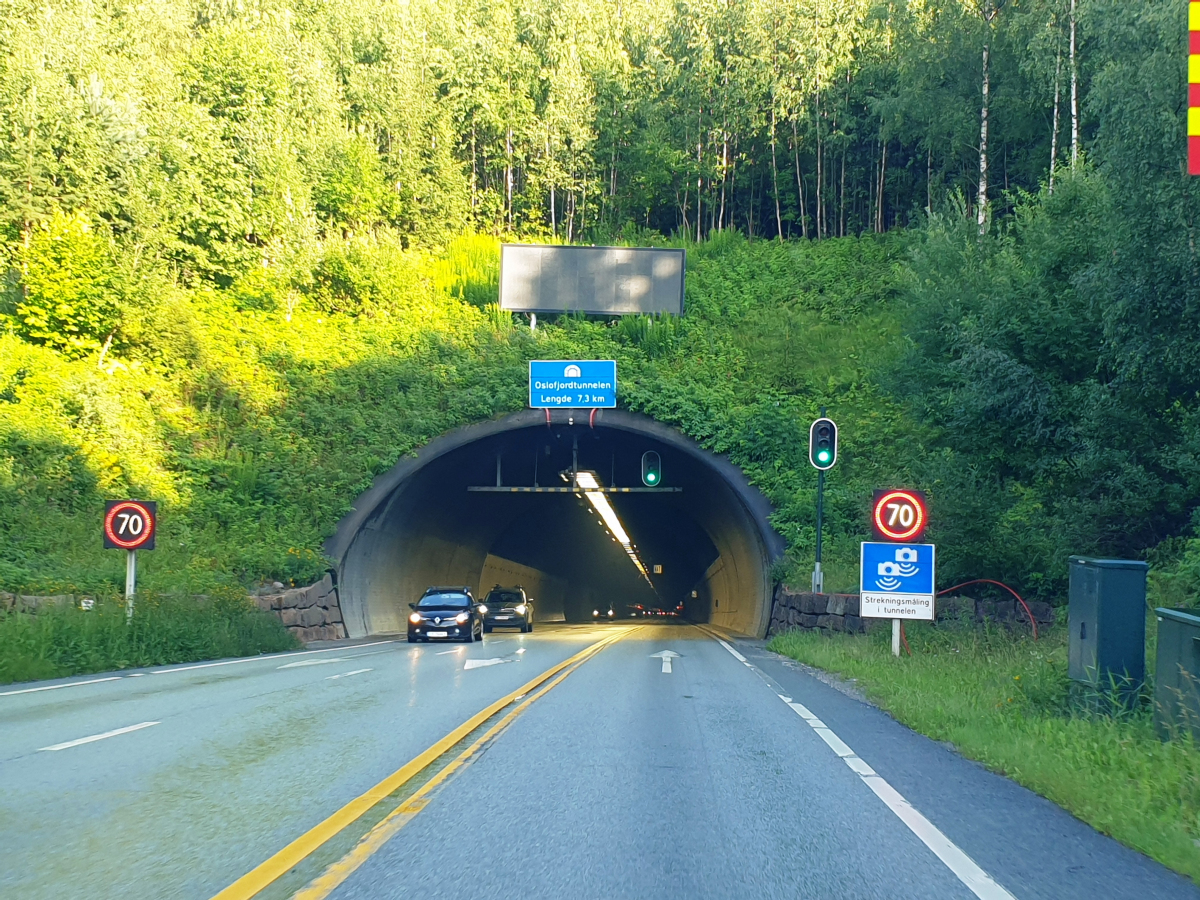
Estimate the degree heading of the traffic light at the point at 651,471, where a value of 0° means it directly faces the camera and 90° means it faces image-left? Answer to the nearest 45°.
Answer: approximately 0°

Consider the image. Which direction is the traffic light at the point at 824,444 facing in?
toward the camera

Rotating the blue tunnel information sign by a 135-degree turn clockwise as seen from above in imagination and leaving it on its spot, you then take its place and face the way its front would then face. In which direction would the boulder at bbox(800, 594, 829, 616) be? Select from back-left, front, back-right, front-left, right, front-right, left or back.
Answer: back

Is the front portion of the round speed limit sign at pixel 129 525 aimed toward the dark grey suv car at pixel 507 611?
no

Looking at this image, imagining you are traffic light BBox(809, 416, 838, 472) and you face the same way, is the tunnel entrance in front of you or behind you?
behind

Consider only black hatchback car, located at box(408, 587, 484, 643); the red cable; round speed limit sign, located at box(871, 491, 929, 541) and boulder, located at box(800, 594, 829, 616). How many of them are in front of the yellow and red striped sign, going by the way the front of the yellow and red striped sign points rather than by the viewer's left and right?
0

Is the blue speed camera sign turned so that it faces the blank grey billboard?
no

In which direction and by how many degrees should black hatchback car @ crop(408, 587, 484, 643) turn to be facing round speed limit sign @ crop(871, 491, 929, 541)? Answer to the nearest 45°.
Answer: approximately 45° to its left

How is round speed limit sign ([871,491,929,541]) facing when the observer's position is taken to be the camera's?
facing the viewer

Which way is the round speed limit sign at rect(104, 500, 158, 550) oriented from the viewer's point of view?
toward the camera

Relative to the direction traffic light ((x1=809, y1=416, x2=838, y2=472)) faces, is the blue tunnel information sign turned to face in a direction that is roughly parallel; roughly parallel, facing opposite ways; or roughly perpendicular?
roughly parallel

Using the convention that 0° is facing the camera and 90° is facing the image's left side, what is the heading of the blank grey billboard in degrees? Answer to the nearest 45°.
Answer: approximately 0°

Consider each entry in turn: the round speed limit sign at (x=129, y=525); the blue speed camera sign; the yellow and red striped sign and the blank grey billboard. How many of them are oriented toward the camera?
4

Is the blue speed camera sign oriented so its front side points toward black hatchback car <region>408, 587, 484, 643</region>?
no

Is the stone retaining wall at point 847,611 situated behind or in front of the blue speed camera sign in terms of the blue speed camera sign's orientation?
behind

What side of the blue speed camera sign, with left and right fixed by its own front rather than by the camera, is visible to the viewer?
front

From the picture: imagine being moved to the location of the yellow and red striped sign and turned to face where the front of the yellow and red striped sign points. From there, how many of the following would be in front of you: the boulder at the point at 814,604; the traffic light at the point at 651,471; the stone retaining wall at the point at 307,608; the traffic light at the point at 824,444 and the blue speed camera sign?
0
